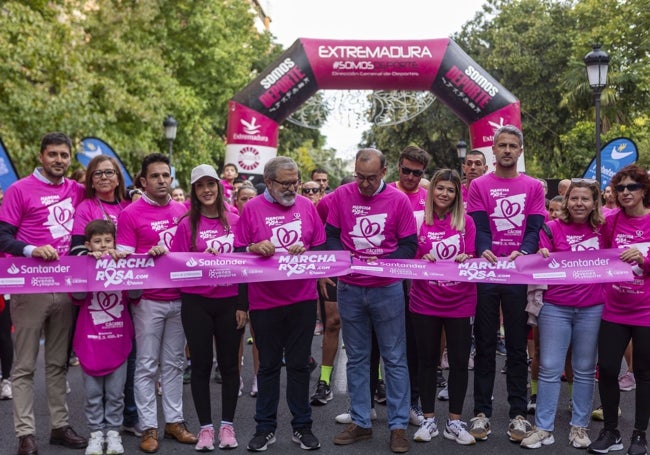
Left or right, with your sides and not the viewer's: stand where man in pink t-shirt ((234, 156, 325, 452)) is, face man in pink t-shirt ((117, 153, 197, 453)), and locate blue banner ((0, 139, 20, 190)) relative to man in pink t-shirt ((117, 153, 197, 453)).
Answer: right

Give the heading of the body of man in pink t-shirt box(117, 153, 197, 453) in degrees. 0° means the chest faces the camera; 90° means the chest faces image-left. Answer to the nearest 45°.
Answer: approximately 315°

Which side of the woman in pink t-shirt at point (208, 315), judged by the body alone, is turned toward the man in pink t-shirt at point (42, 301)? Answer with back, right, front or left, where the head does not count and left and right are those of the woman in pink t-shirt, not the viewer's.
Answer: right

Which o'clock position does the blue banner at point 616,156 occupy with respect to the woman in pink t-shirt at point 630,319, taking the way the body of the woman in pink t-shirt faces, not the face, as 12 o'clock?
The blue banner is roughly at 6 o'clock from the woman in pink t-shirt.

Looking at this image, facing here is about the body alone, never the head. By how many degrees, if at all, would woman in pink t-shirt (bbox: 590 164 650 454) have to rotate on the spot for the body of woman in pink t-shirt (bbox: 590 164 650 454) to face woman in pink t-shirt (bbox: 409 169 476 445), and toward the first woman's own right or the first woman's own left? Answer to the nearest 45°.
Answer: approximately 90° to the first woman's own right

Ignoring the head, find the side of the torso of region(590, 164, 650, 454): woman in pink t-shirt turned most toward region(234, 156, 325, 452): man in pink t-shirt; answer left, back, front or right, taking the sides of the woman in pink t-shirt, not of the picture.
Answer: right

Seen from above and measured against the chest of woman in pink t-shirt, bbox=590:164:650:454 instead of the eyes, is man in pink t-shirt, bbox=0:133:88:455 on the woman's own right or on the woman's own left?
on the woman's own right

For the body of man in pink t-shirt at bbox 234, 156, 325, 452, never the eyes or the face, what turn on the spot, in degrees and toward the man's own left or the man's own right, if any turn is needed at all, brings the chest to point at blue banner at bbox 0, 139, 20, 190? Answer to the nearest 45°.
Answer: approximately 135° to the man's own right
